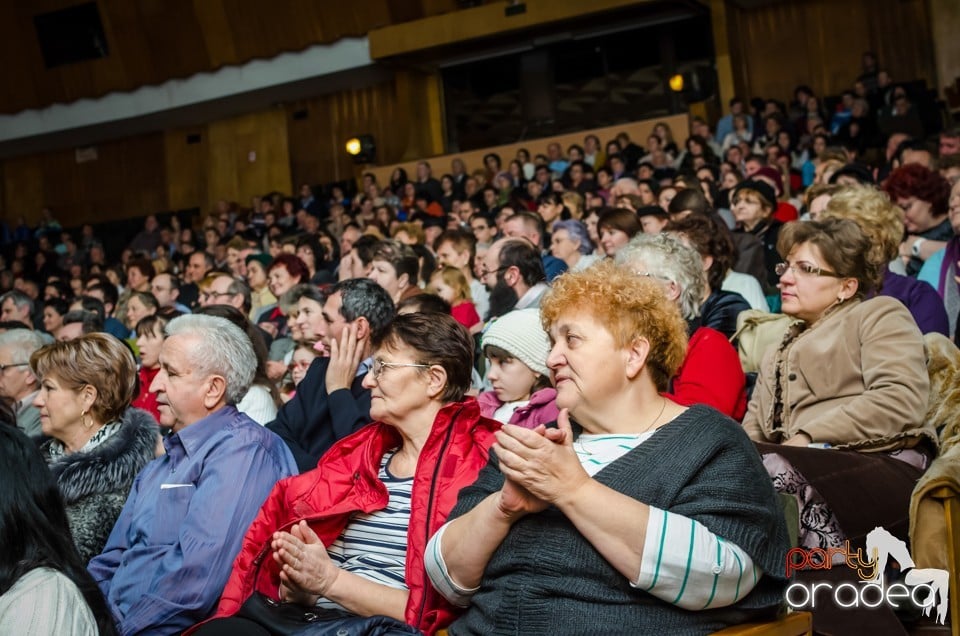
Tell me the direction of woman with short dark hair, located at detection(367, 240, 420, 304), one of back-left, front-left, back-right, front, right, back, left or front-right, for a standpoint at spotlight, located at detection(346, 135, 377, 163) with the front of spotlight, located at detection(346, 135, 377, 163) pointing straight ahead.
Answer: front-left

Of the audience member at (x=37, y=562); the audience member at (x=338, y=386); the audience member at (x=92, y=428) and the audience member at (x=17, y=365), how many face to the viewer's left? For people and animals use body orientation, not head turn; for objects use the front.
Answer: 4

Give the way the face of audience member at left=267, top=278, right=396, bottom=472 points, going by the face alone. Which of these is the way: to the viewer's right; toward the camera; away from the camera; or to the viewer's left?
to the viewer's left

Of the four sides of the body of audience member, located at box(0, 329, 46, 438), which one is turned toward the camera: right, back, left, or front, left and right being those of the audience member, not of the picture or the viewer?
left

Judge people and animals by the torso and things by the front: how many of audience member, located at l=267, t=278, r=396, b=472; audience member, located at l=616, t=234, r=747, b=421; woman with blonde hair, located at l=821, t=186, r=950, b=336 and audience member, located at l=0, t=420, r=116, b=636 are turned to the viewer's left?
4

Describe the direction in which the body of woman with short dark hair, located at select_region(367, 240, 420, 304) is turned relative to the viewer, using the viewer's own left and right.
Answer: facing the viewer and to the left of the viewer

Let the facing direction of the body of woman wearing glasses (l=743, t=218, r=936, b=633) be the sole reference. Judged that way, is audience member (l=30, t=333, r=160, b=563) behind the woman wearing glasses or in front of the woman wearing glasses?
in front

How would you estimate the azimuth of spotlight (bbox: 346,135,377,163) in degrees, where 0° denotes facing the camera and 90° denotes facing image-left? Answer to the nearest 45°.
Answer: approximately 45°

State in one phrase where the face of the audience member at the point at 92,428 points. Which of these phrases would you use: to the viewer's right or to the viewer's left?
to the viewer's left

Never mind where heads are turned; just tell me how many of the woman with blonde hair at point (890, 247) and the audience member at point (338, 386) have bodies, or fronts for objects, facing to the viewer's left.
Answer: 2

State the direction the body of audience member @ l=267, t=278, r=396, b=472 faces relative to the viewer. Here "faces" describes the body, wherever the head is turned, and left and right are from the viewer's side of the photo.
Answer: facing to the left of the viewer

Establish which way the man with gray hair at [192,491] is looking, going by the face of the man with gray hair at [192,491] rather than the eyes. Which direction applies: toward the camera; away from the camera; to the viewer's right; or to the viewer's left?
to the viewer's left

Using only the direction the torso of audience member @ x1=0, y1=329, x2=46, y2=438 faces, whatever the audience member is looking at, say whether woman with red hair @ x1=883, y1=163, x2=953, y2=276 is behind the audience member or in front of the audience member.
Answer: behind

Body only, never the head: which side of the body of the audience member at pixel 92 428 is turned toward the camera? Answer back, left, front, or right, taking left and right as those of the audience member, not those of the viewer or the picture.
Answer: left
